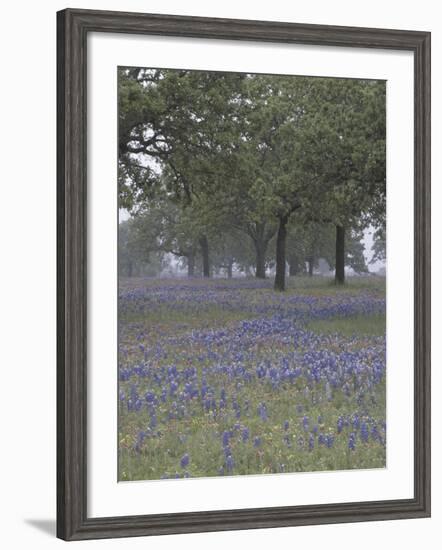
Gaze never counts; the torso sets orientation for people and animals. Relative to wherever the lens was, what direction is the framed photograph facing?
facing the viewer and to the right of the viewer
